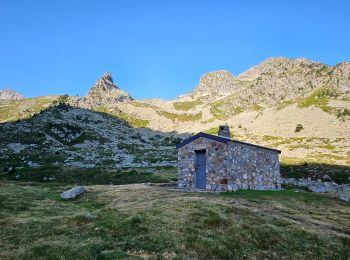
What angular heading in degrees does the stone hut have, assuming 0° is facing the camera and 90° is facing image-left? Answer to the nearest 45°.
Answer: approximately 45°
